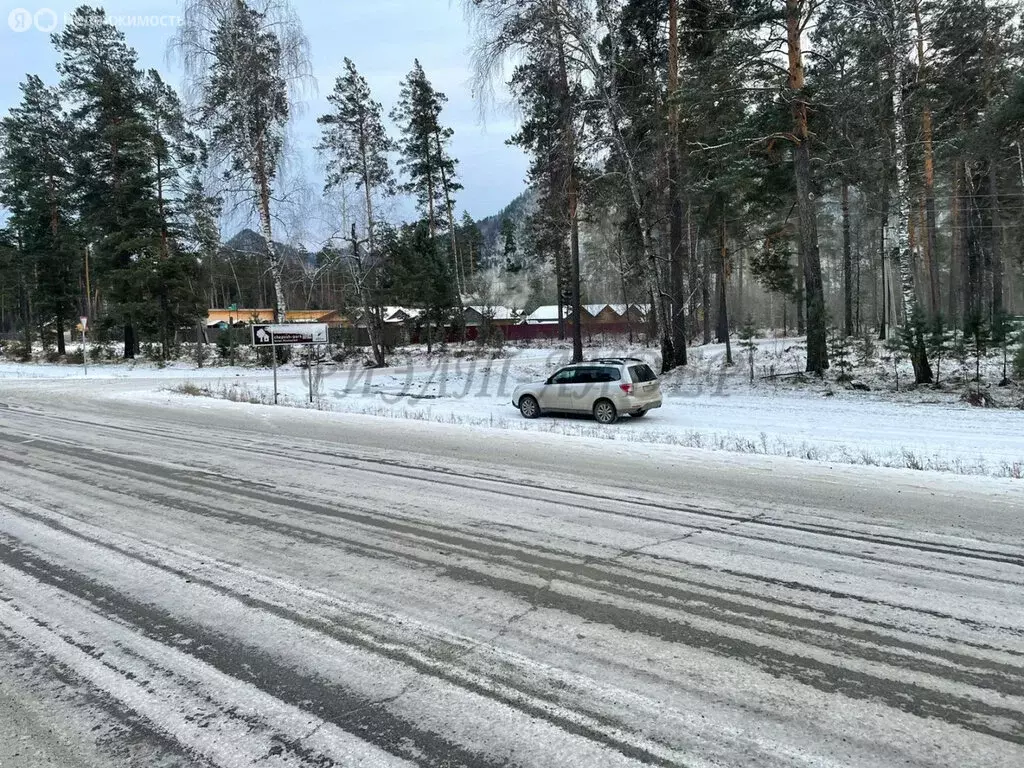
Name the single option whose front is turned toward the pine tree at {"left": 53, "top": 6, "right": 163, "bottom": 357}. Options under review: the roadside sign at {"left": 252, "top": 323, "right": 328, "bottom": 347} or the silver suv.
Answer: the silver suv

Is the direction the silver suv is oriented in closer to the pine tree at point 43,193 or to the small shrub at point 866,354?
the pine tree

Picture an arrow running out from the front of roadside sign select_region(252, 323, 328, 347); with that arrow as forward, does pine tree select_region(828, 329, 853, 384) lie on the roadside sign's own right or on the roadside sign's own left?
on the roadside sign's own left

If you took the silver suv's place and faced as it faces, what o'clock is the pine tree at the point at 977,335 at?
The pine tree is roughly at 4 o'clock from the silver suv.

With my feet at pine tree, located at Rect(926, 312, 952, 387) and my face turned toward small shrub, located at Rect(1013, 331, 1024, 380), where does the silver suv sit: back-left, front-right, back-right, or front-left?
back-right

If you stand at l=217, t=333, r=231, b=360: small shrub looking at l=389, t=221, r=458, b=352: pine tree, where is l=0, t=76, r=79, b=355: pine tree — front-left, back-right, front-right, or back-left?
back-left

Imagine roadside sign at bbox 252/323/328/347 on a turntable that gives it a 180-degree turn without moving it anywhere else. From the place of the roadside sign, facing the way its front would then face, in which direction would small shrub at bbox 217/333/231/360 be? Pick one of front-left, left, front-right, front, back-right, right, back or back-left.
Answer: front

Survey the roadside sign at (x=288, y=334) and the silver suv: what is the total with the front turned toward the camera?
1

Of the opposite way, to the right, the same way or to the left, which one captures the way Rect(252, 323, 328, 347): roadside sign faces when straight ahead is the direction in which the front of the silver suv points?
the opposite way

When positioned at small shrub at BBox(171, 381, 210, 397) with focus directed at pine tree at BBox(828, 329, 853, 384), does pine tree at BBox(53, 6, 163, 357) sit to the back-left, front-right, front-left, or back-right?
back-left

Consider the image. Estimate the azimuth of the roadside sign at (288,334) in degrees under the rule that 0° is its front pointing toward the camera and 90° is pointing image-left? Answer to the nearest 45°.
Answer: approximately 0°

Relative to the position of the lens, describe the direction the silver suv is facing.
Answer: facing away from the viewer and to the left of the viewer
